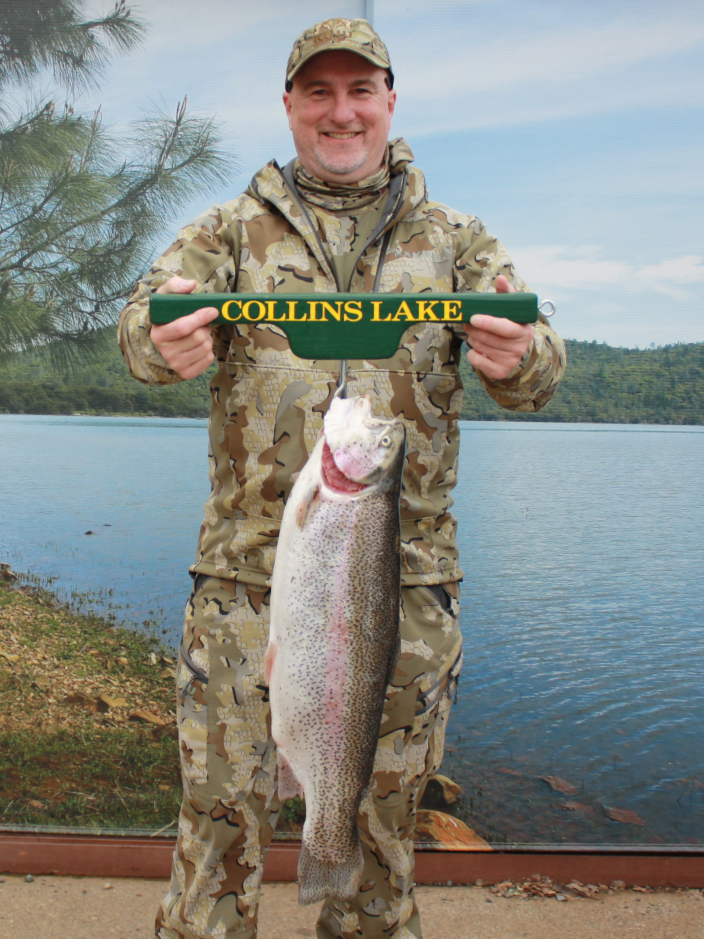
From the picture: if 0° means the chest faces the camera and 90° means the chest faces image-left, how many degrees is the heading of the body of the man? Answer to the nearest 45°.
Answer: approximately 0°
